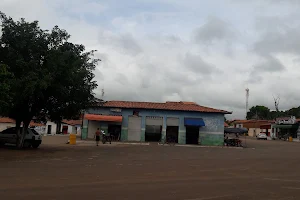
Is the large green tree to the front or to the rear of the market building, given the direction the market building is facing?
to the front

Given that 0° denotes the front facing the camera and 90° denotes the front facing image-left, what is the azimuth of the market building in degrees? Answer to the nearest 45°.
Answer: approximately 0°

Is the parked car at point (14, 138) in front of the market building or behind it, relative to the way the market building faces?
in front
